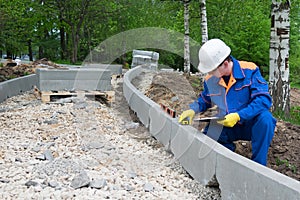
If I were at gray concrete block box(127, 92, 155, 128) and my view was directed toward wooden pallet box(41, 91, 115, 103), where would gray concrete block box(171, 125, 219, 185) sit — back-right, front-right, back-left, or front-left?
back-left

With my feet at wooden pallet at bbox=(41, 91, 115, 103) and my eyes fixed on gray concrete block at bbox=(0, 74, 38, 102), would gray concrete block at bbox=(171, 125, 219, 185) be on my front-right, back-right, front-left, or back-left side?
back-left

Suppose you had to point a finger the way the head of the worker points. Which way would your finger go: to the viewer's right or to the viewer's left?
to the viewer's left

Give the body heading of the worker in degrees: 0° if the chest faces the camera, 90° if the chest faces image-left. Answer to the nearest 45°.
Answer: approximately 45°

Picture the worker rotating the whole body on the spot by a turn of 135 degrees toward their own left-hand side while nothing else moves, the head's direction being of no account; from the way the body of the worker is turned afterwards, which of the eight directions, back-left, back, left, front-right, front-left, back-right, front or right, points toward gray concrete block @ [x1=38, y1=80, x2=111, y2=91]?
back-left

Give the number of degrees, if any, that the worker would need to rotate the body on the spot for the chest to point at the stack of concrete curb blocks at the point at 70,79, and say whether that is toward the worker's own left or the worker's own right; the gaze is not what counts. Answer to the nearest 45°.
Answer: approximately 90° to the worker's own right

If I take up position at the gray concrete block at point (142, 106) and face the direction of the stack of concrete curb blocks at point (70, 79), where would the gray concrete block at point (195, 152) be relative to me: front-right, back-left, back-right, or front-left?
back-left

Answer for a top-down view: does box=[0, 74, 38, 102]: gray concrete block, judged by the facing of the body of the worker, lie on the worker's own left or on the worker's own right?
on the worker's own right

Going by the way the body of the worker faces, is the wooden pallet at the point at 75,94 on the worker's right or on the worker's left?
on the worker's right
